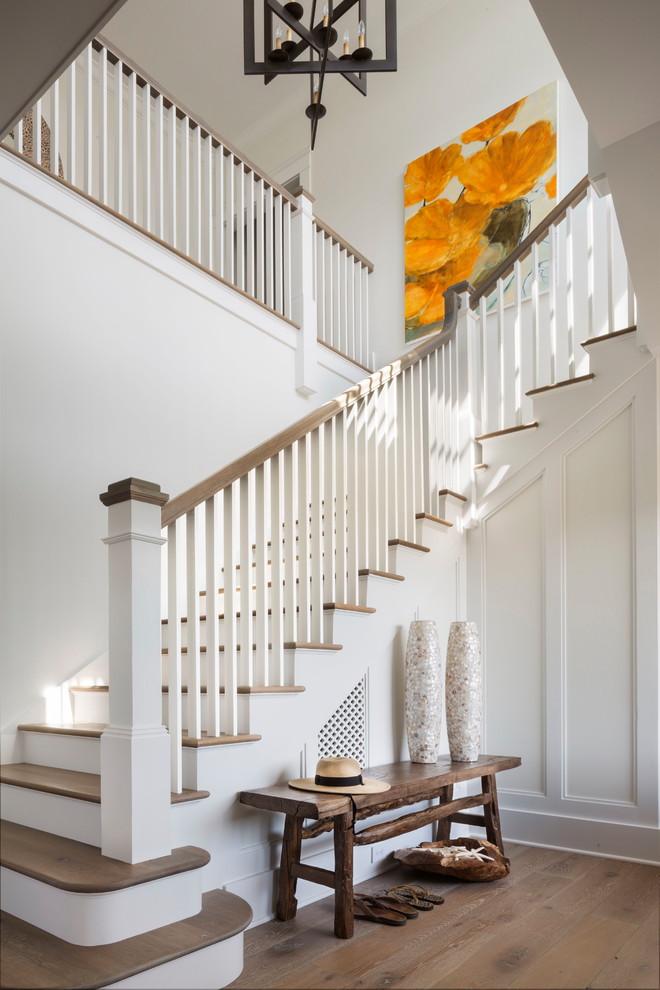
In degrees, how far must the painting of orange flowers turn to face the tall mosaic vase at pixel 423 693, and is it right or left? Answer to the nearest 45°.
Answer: approximately 45° to its left

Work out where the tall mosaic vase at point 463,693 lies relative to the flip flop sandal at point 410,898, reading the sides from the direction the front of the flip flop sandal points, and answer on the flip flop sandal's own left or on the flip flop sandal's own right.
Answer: on the flip flop sandal's own right

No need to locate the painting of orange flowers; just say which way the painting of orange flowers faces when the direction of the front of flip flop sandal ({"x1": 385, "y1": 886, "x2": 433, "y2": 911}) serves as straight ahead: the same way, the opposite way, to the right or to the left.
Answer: to the right

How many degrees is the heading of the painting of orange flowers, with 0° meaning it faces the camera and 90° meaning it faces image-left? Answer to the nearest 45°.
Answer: approximately 45°

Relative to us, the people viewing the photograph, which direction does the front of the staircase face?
facing the viewer and to the left of the viewer

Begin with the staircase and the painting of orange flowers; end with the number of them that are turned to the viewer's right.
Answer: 0

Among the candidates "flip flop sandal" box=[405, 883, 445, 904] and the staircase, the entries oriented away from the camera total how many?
0
